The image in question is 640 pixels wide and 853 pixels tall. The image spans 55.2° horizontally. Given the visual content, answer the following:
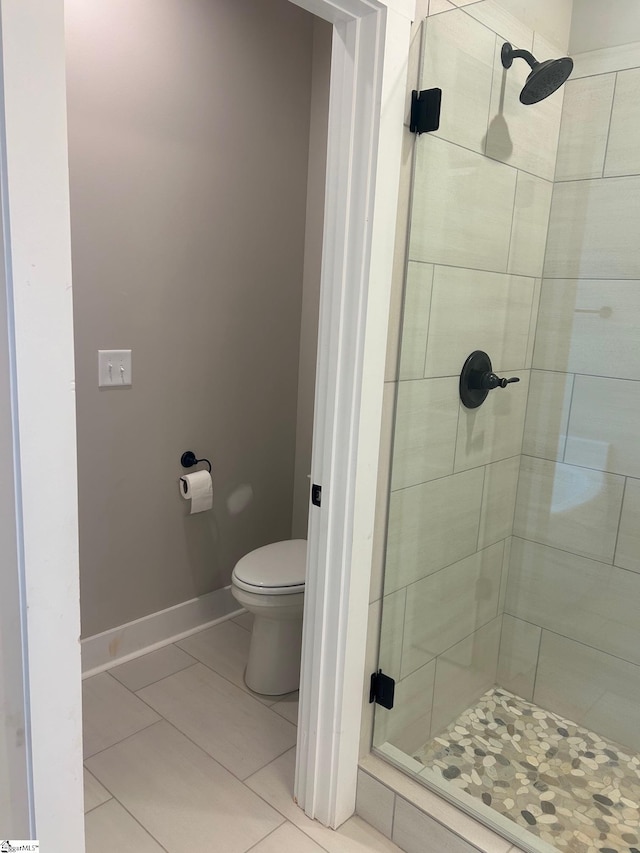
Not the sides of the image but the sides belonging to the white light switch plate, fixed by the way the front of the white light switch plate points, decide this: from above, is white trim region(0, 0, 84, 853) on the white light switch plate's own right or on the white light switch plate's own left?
on the white light switch plate's own right

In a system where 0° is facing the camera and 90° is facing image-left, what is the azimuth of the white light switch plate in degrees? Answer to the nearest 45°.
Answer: approximately 315°

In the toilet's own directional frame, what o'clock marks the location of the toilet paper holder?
The toilet paper holder is roughly at 3 o'clock from the toilet.
